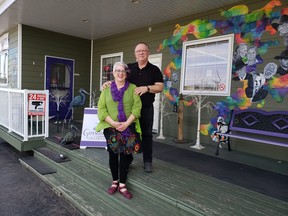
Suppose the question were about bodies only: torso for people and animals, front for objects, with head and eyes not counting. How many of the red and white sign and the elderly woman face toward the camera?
2

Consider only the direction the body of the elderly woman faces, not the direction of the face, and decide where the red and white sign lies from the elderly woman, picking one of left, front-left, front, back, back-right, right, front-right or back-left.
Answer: back-right

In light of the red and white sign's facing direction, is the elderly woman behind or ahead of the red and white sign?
ahead

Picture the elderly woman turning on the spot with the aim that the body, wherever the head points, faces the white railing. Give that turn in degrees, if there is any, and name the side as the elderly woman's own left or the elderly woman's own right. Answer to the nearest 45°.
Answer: approximately 135° to the elderly woman's own right
